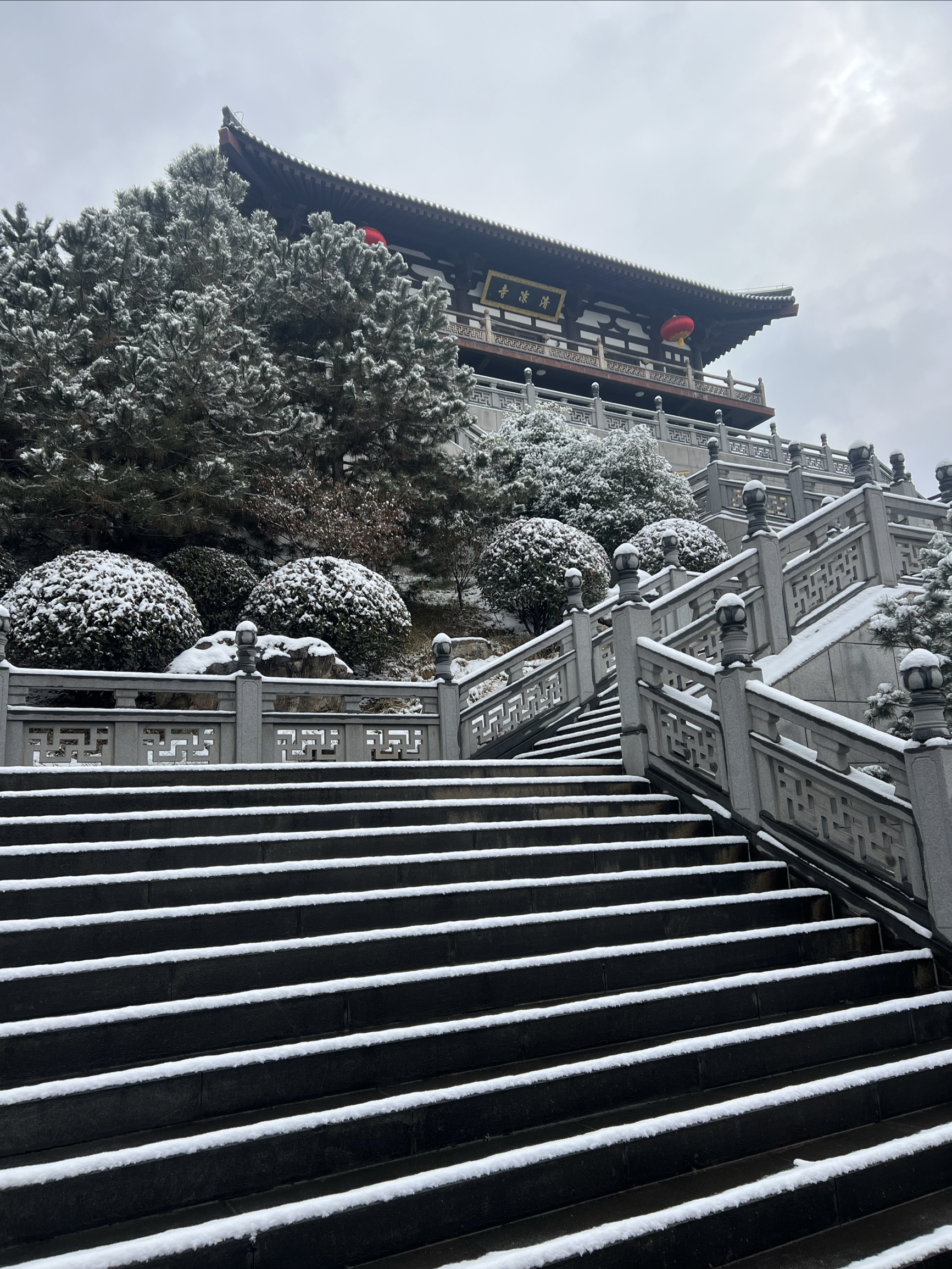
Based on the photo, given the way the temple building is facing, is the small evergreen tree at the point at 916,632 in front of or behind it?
in front

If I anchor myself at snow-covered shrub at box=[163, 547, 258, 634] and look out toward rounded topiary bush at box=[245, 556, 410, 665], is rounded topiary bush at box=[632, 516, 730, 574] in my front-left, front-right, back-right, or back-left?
front-left
